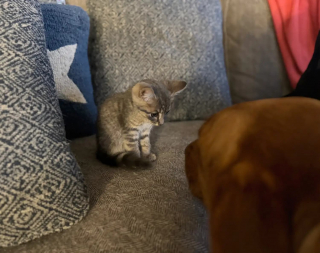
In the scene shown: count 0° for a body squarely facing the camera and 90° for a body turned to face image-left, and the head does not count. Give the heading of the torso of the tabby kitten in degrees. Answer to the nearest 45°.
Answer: approximately 315°

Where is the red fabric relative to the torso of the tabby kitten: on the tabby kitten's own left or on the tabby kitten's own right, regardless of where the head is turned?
on the tabby kitten's own left

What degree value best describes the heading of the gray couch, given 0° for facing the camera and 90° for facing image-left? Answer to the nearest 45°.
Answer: approximately 0°
